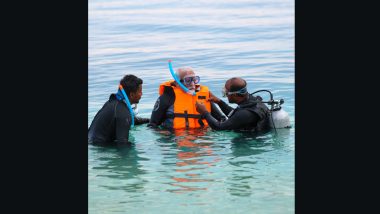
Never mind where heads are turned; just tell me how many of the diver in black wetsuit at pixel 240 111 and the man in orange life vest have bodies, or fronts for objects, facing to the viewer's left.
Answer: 1

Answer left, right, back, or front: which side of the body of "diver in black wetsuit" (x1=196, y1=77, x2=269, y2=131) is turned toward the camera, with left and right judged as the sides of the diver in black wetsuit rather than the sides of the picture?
left

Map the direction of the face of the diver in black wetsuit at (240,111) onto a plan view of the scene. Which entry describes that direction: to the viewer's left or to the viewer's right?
to the viewer's left

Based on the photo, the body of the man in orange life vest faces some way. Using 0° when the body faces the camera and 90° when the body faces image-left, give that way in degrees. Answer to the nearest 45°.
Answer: approximately 315°
